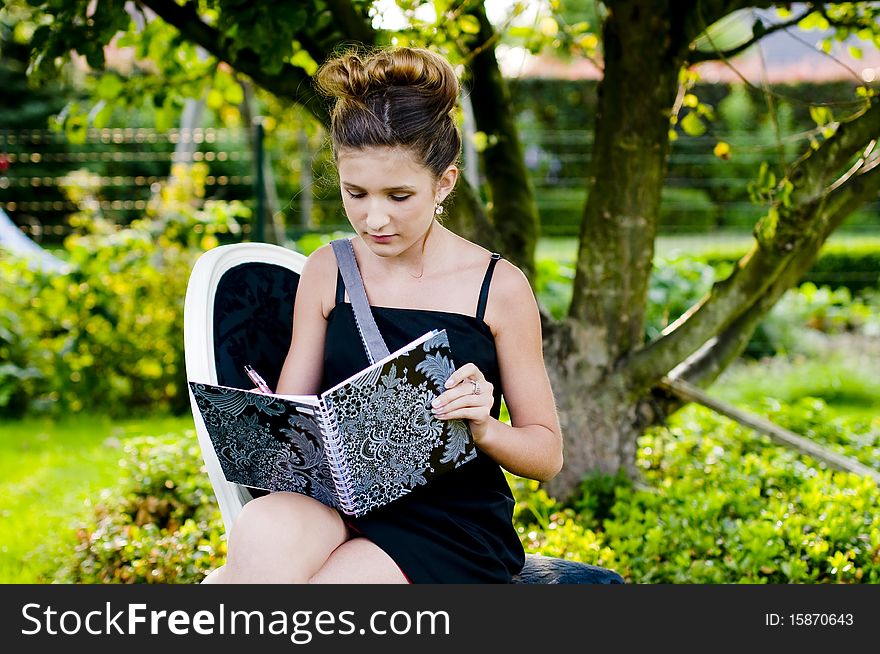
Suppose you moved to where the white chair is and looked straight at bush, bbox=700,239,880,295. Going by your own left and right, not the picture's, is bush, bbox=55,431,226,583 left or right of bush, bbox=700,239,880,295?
left

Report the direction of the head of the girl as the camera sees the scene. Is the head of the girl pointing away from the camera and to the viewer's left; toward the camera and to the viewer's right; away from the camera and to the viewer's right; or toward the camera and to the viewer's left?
toward the camera and to the viewer's left

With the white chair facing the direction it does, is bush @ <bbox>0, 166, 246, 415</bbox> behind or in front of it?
behind

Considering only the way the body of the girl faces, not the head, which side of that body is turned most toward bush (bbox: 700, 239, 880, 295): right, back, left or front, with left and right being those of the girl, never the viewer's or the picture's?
back
